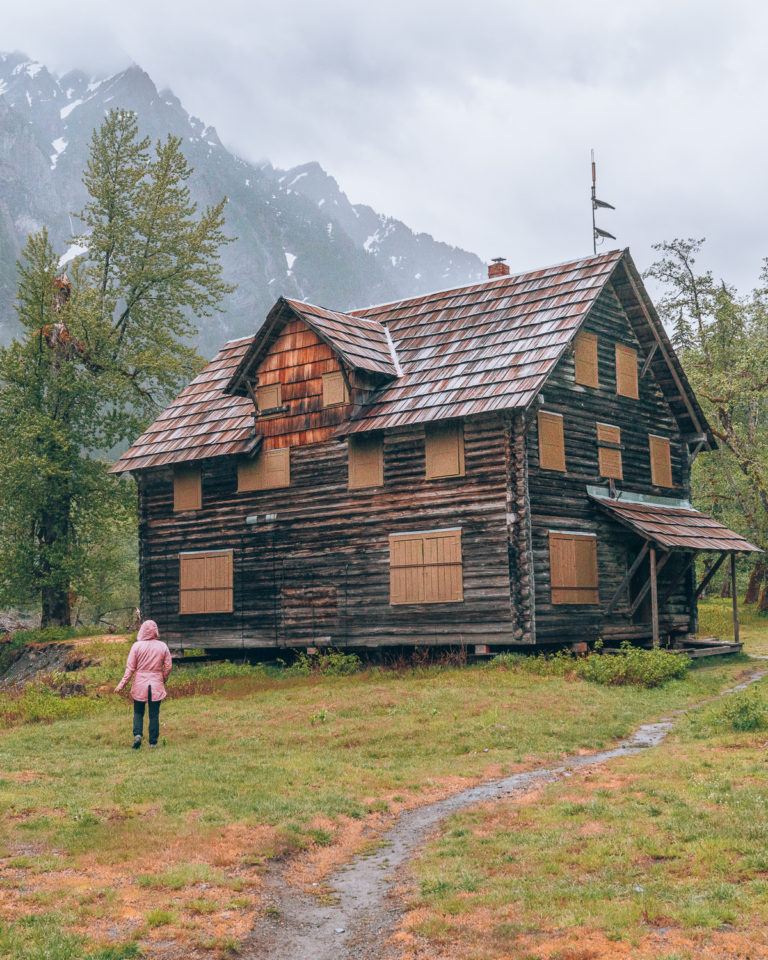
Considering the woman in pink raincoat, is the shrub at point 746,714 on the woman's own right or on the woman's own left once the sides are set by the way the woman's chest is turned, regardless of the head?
on the woman's own right

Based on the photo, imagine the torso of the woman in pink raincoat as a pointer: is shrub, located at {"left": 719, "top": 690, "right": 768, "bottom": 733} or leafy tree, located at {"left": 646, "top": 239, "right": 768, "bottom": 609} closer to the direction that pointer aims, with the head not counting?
the leafy tree

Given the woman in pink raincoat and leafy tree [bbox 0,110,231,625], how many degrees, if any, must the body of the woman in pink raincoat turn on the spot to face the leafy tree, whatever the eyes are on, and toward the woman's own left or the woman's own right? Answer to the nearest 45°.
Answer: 0° — they already face it

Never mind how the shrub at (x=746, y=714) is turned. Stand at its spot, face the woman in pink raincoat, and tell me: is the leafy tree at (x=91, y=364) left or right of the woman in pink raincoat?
right

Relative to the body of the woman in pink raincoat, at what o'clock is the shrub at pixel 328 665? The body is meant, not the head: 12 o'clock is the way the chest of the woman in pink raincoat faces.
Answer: The shrub is roughly at 1 o'clock from the woman in pink raincoat.

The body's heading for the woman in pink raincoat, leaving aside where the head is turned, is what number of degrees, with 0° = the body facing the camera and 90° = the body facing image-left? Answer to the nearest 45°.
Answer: approximately 180°

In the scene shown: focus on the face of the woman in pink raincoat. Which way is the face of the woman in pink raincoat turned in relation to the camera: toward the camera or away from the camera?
away from the camera

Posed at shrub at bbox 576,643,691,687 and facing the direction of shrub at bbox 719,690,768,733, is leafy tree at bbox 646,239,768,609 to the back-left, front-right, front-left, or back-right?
back-left
